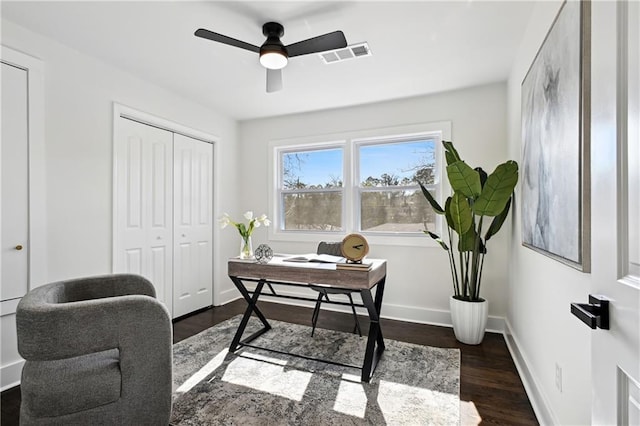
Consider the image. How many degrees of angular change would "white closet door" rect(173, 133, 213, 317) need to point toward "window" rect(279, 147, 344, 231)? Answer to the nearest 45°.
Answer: approximately 45° to its left

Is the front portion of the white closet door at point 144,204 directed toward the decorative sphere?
yes

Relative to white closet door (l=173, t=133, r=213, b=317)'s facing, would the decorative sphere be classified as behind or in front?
in front

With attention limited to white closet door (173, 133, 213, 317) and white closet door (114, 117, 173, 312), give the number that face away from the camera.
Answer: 0

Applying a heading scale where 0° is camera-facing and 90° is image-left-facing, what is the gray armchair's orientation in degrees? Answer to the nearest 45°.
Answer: approximately 225°

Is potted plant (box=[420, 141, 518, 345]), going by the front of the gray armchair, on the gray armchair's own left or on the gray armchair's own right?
on the gray armchair's own right

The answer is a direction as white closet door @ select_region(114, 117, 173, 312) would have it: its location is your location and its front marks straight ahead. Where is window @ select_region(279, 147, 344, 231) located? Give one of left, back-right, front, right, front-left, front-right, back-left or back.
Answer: front-left

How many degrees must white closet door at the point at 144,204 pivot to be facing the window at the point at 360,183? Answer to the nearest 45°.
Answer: approximately 45° to its left

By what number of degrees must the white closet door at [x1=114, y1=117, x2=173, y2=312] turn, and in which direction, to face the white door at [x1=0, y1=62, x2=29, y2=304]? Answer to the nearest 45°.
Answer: approximately 90° to its right

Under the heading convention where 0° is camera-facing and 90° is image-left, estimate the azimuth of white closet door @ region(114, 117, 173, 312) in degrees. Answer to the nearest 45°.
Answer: approximately 315°

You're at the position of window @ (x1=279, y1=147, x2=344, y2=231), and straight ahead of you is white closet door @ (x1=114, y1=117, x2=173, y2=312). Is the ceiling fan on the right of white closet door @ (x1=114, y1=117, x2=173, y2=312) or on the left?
left
